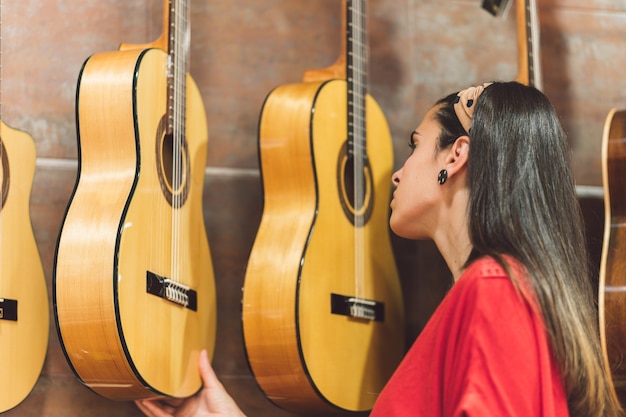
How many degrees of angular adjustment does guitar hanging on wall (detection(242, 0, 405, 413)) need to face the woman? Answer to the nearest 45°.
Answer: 0° — it already faces them

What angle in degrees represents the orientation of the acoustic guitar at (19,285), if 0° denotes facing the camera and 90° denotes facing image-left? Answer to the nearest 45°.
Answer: approximately 315°

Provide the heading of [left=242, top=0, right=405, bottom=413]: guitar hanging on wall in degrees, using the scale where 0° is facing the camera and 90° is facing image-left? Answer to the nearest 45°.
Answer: approximately 315°

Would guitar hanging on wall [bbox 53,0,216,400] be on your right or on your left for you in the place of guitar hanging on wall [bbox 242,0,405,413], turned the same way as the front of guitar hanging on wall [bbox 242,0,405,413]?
on your right

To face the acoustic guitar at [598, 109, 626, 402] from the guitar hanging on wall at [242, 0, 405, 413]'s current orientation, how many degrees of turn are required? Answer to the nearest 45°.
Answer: approximately 45° to its left

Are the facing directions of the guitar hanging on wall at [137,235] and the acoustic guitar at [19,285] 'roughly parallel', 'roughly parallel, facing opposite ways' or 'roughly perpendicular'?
roughly parallel

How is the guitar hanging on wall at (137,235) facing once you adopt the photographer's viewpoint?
facing the viewer and to the right of the viewer

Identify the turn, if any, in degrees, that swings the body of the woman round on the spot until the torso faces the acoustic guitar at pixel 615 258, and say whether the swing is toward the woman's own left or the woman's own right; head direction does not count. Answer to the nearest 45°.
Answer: approximately 135° to the woman's own right

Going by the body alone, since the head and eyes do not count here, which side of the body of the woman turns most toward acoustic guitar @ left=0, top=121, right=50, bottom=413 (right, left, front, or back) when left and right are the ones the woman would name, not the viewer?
front

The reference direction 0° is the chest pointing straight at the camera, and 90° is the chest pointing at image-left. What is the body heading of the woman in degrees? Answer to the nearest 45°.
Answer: approximately 90°
